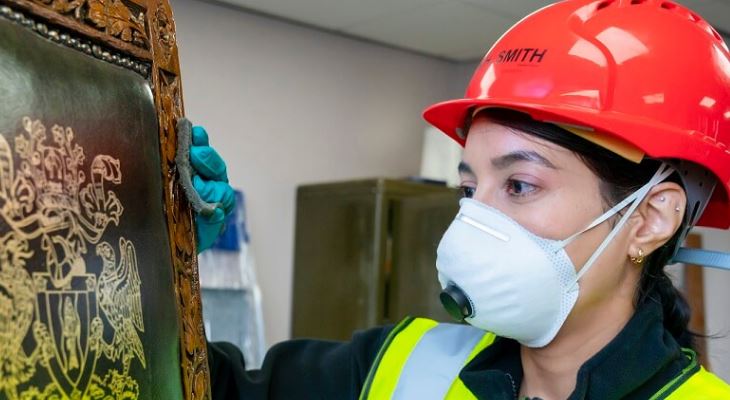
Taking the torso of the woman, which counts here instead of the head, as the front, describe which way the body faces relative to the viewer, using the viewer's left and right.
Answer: facing the viewer and to the left of the viewer

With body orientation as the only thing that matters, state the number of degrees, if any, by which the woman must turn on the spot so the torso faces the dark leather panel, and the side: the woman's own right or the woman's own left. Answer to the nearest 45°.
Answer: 0° — they already face it

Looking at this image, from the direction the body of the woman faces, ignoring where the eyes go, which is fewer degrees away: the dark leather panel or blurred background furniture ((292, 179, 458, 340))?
the dark leather panel

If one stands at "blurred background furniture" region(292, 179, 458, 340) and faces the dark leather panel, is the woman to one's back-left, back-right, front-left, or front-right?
front-left

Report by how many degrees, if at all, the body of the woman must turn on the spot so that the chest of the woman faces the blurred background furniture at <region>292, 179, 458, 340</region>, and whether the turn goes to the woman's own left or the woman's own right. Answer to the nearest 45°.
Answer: approximately 135° to the woman's own right
